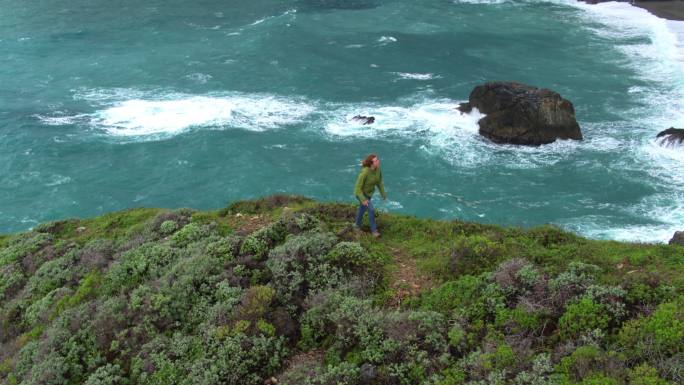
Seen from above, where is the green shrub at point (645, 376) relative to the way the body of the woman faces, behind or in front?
in front

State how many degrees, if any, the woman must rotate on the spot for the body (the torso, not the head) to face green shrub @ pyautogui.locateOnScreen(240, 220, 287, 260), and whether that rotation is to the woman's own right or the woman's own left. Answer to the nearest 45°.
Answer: approximately 90° to the woman's own right

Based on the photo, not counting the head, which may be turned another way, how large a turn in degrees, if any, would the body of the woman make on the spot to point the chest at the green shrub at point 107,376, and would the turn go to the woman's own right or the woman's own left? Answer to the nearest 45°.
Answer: approximately 90° to the woman's own right

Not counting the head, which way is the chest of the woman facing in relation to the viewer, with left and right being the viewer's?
facing the viewer and to the right of the viewer

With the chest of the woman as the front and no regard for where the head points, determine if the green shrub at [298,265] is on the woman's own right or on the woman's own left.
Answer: on the woman's own right

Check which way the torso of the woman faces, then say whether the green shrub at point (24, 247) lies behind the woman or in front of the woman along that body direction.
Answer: behind

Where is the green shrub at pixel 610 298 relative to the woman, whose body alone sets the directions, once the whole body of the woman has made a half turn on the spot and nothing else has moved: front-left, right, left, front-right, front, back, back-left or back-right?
back

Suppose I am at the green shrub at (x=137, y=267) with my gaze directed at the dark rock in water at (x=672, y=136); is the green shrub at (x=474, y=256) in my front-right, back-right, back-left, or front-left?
front-right

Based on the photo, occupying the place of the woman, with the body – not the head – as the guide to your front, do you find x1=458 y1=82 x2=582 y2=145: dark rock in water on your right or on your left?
on your left

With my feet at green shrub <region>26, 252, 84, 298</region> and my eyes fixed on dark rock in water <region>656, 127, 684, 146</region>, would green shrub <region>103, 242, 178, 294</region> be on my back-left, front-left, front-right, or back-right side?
front-right
